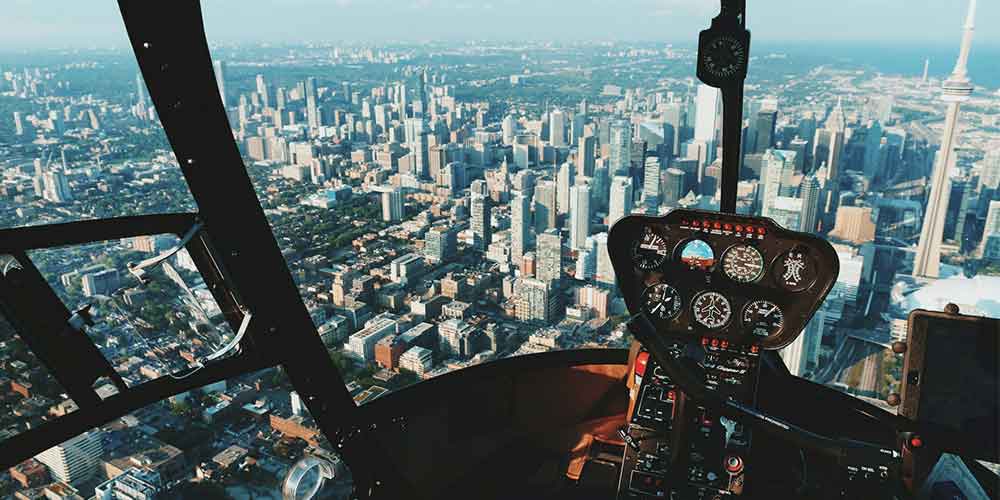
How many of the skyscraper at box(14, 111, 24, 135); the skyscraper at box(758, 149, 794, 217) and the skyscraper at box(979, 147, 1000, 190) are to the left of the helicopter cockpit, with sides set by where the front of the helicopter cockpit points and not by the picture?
1

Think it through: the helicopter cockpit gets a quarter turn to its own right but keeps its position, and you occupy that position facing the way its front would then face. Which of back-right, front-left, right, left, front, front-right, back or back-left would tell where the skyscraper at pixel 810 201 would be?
front-left

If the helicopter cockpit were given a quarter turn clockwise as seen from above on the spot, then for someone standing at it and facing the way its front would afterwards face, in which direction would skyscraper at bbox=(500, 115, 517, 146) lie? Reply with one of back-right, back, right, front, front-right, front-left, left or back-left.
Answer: left

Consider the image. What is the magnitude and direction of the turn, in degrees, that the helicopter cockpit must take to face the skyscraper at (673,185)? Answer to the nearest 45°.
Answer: approximately 45° to its right

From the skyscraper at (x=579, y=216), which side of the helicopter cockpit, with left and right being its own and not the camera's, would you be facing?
front

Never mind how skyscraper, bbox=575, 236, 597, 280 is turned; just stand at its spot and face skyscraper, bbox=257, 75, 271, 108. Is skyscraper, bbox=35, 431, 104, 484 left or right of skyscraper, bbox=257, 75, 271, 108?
left

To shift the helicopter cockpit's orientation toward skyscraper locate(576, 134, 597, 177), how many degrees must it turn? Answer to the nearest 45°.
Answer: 0° — it already faces it

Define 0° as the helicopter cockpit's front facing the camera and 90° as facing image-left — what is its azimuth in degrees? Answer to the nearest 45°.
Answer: approximately 180°

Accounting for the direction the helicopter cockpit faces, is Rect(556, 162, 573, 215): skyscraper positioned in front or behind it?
in front

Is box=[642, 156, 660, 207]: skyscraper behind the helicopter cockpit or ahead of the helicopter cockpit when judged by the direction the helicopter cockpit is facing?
ahead

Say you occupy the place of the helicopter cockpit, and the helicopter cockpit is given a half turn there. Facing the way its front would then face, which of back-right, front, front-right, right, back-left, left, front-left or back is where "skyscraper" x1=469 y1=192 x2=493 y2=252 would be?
back

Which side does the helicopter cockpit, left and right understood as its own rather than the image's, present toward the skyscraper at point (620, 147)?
front

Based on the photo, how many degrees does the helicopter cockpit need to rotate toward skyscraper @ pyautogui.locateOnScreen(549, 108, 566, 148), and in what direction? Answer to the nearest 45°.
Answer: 0° — it already faces it

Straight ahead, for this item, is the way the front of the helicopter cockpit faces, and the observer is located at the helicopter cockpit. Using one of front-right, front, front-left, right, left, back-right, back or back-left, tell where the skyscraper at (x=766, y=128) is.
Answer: front-right

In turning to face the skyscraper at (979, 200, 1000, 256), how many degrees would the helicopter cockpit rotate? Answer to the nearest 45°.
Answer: approximately 45° to its right

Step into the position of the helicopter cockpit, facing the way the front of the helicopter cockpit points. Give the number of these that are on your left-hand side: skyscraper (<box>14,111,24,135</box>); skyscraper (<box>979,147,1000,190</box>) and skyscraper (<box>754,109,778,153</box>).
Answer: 1
